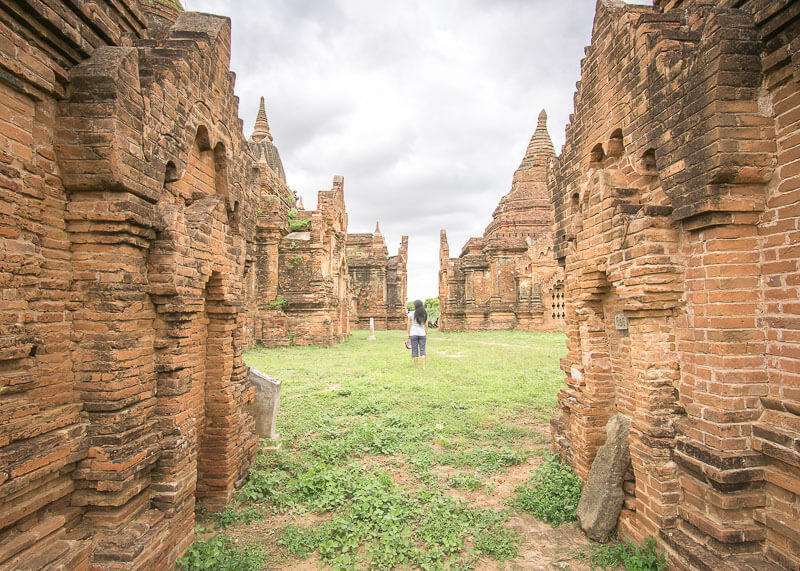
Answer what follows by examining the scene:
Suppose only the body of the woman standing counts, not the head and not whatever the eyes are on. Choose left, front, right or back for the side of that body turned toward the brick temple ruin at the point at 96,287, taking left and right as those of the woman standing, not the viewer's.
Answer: back

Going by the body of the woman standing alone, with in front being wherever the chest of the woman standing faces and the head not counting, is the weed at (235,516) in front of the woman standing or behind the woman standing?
behind

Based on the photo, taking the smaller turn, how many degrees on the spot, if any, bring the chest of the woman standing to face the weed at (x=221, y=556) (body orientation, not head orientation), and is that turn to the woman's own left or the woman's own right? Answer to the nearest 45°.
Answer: approximately 180°

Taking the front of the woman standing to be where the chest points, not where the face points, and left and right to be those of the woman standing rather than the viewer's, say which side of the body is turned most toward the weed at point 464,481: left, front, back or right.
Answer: back

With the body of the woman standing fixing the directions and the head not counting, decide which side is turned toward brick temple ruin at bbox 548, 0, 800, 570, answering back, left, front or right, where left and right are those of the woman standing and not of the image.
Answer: back

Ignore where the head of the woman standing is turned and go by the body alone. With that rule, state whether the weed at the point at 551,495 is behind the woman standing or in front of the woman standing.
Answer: behind

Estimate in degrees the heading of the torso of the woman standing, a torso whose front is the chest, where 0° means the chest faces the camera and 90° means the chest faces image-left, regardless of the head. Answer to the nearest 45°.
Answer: approximately 180°

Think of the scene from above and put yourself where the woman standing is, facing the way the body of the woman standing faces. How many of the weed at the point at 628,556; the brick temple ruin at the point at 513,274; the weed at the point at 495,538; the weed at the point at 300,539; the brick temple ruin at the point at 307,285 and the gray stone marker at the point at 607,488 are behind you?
4

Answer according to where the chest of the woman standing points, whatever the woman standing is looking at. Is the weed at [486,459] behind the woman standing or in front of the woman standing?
behind

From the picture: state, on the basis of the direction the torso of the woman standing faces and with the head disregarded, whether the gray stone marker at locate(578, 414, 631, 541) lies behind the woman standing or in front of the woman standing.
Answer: behind

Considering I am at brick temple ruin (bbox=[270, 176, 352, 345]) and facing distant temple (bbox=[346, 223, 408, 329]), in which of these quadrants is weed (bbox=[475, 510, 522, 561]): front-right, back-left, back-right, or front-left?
back-right

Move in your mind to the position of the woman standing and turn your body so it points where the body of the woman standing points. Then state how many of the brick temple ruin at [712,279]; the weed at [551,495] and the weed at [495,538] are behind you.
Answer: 3

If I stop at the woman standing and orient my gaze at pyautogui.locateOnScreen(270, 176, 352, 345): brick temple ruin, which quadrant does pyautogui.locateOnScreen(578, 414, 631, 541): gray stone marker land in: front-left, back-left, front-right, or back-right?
back-left
